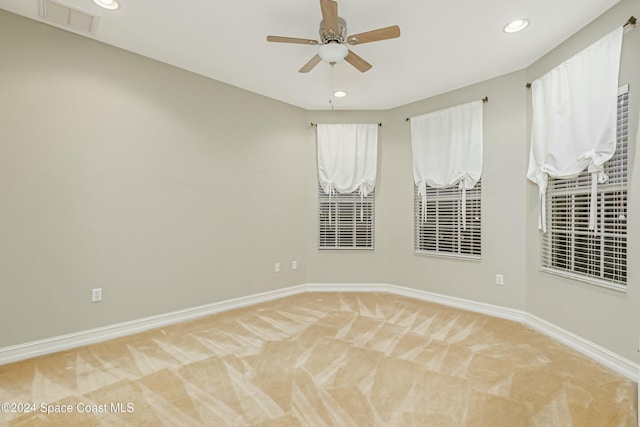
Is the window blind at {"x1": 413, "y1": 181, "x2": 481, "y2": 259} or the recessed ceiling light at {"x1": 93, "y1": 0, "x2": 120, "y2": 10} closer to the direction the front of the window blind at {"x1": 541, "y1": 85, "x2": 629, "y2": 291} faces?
the recessed ceiling light

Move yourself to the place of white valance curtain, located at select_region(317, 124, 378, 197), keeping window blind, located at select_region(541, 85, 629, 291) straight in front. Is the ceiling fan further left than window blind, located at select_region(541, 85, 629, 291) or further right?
right

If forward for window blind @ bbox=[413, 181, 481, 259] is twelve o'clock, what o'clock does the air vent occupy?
The air vent is roughly at 12 o'clock from the window blind.

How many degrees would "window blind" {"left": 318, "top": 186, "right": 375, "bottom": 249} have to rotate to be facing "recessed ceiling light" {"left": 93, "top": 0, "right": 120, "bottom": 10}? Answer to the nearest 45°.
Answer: approximately 45° to its right

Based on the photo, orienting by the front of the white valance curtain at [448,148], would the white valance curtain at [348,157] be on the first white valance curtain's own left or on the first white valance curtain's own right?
on the first white valance curtain's own right

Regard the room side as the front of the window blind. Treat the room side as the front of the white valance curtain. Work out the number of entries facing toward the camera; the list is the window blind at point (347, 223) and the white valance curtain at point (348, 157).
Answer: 2

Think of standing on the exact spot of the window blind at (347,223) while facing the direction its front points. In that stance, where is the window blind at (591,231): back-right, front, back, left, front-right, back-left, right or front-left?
front-left

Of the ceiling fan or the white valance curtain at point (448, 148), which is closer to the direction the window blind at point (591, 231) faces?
the ceiling fan

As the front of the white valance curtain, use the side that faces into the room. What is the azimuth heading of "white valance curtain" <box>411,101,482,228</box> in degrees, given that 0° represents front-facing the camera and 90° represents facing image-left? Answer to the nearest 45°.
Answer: approximately 45°

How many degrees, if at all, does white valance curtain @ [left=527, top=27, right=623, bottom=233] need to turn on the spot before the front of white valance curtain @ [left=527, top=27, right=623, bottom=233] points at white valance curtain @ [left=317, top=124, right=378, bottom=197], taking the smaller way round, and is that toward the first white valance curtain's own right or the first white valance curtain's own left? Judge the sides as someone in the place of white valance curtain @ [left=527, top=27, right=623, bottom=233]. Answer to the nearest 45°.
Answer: approximately 45° to the first white valance curtain's own right

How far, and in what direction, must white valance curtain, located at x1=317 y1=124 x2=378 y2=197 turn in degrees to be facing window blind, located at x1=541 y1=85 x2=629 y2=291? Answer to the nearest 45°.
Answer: approximately 45° to its left

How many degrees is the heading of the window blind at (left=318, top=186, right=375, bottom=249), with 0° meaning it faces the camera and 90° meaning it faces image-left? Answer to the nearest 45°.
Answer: approximately 0°

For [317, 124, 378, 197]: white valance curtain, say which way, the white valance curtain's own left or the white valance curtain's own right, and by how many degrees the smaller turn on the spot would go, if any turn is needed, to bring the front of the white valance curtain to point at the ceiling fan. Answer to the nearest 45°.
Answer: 0° — it already faces it

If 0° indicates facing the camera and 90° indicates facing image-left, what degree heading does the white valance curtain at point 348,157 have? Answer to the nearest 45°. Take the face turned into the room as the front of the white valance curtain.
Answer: approximately 0°
